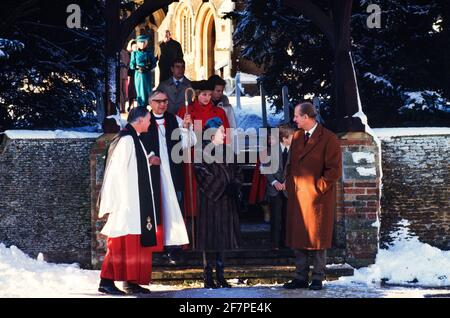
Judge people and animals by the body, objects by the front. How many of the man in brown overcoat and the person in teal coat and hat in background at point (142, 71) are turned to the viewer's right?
0

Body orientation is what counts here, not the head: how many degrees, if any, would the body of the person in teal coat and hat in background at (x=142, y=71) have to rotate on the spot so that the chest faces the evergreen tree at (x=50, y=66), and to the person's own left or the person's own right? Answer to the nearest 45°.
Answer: approximately 45° to the person's own right

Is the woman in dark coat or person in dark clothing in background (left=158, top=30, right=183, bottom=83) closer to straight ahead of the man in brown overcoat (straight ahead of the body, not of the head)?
the woman in dark coat

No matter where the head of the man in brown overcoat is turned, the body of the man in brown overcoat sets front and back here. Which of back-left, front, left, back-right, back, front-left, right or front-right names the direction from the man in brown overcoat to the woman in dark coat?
front-right

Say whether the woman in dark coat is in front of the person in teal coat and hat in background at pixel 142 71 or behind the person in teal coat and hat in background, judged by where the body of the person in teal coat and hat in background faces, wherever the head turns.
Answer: in front

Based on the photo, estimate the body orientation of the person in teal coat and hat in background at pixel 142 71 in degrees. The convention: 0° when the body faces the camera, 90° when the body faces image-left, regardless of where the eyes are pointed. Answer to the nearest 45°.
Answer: approximately 0°

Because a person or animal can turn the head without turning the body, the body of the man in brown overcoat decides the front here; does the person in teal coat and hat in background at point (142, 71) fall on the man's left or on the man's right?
on the man's right

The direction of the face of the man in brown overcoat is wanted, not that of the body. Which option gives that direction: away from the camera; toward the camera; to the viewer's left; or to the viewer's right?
to the viewer's left
